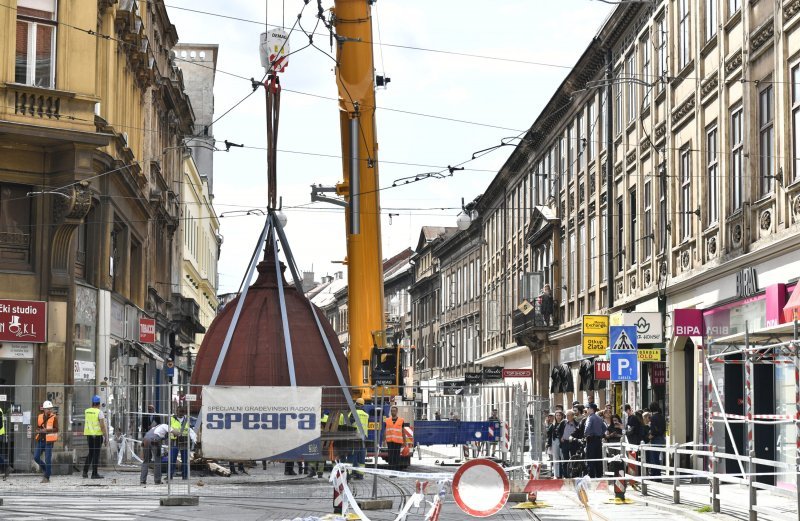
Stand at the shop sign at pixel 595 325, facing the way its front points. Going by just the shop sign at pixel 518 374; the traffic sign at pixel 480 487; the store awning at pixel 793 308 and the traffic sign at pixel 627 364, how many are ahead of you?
3

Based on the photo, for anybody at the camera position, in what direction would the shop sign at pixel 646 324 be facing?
facing the viewer

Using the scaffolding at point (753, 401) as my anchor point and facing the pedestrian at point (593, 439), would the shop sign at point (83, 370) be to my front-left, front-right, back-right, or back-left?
front-left

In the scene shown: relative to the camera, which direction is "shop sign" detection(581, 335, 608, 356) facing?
toward the camera

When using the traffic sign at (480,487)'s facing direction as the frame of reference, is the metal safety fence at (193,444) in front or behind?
behind

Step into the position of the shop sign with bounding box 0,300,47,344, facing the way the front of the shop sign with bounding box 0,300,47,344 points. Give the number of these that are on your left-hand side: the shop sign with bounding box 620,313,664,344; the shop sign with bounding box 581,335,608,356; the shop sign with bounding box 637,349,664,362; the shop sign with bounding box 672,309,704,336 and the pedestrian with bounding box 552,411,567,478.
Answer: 5

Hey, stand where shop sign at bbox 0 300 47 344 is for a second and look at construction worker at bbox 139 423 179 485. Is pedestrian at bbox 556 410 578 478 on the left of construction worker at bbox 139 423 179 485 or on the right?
left

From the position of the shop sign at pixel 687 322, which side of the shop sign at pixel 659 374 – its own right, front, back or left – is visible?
front

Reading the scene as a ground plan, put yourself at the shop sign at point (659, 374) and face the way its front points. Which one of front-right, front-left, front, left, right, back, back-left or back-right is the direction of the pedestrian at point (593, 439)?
front
